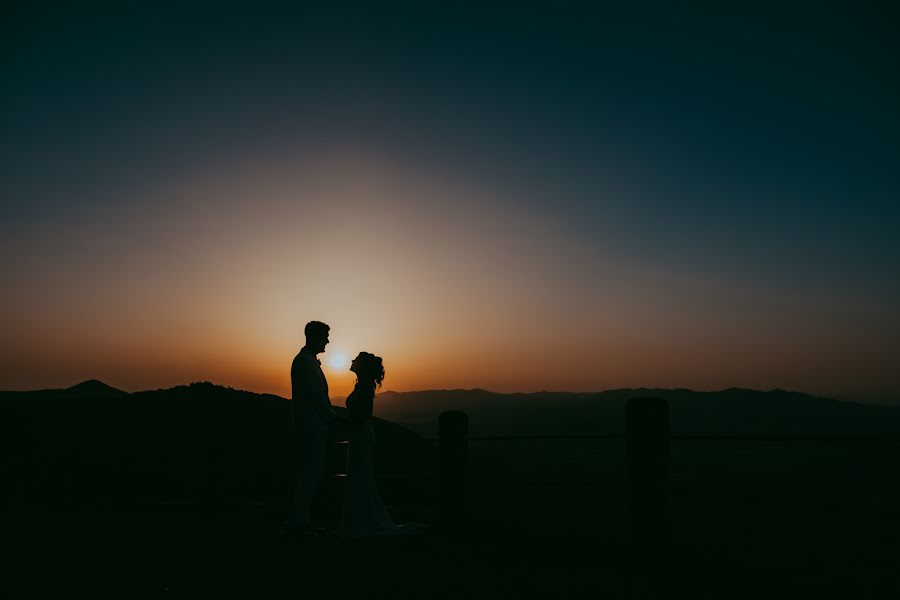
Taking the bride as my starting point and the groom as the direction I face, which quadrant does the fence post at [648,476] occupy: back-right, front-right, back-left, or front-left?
back-left

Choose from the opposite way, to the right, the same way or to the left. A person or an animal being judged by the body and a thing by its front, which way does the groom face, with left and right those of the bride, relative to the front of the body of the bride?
the opposite way

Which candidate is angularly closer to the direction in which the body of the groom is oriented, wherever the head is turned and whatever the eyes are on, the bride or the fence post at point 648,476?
the bride

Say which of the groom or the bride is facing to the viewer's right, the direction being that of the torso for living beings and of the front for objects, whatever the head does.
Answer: the groom

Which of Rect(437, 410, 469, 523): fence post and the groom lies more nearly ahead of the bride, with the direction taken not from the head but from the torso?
the groom

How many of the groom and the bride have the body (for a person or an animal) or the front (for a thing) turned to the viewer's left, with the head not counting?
1

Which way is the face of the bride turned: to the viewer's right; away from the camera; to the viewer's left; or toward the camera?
to the viewer's left

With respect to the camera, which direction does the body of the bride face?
to the viewer's left

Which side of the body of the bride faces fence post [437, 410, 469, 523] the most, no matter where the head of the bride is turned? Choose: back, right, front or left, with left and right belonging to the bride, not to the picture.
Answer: back

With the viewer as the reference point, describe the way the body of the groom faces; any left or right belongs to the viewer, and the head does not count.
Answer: facing to the right of the viewer

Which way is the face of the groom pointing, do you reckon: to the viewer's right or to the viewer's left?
to the viewer's right

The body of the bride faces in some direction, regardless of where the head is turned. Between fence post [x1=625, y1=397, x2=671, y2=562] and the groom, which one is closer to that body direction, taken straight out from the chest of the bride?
the groom

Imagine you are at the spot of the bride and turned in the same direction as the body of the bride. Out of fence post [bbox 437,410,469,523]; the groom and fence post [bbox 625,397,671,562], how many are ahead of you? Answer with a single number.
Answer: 1

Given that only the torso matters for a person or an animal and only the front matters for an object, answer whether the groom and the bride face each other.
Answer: yes
